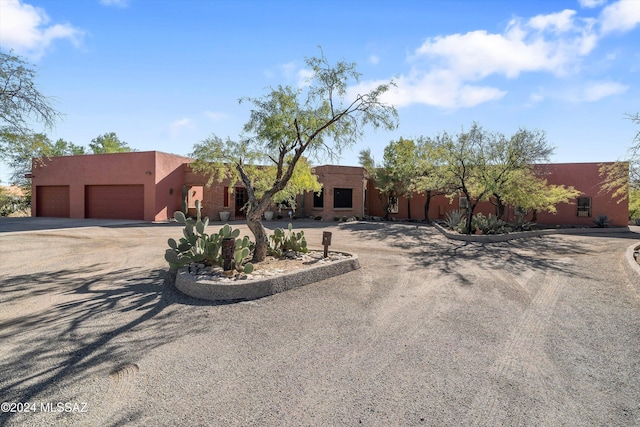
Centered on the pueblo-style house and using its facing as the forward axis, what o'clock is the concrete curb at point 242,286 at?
The concrete curb is roughly at 11 o'clock from the pueblo-style house.

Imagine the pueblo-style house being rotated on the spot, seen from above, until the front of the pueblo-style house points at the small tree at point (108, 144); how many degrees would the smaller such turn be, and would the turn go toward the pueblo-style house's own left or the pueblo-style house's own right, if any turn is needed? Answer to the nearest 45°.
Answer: approximately 135° to the pueblo-style house's own right

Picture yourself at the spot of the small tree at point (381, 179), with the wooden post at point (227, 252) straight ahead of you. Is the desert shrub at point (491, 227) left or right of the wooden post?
left

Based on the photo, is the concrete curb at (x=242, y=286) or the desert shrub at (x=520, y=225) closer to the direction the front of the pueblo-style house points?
the concrete curb

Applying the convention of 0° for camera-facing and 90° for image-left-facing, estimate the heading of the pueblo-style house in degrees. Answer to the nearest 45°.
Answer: approximately 0°
